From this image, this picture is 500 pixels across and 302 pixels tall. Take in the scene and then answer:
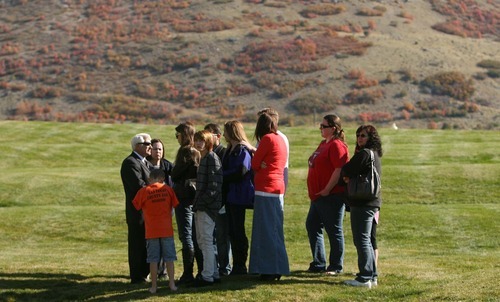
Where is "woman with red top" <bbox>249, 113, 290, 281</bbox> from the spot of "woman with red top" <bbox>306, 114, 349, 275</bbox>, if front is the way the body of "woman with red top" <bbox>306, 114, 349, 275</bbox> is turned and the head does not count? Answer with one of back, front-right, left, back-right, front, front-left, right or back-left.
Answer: front-left

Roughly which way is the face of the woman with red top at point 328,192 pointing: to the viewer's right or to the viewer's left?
to the viewer's left

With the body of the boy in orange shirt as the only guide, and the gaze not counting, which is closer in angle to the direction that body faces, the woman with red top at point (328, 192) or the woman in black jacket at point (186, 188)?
the woman in black jacket

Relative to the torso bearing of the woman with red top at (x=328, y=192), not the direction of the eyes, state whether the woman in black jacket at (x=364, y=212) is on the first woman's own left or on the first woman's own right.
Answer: on the first woman's own left

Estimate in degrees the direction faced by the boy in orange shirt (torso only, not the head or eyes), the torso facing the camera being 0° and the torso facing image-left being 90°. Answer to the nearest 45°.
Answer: approximately 180°

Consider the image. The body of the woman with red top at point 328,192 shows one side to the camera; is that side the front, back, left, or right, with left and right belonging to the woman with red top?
left

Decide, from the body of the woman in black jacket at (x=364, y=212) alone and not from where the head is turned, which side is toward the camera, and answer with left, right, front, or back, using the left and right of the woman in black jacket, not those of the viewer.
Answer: left

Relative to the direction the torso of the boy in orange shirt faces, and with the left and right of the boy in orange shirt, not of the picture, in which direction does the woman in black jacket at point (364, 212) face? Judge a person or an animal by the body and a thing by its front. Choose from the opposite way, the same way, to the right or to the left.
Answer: to the left

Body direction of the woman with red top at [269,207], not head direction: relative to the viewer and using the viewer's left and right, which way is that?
facing away from the viewer and to the left of the viewer

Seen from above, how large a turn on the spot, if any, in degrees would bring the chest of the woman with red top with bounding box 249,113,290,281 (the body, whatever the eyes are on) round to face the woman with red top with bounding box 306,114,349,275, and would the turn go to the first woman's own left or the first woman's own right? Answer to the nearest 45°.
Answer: approximately 90° to the first woman's own right

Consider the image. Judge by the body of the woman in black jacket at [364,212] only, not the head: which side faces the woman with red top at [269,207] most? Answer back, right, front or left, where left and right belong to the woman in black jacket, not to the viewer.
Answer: front

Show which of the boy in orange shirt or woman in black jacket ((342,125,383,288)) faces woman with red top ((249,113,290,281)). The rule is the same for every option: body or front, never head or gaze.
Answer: the woman in black jacket
